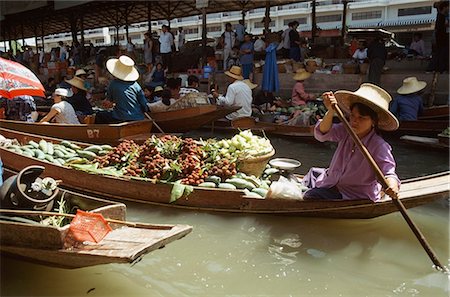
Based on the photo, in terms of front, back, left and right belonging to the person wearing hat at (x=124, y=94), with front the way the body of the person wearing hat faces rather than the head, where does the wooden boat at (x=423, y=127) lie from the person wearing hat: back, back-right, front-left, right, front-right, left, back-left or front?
back-right

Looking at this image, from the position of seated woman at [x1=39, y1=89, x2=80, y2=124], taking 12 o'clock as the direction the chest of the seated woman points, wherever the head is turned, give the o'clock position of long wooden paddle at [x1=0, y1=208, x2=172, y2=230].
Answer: The long wooden paddle is roughly at 9 o'clock from the seated woman.

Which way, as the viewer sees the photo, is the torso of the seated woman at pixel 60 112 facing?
to the viewer's left

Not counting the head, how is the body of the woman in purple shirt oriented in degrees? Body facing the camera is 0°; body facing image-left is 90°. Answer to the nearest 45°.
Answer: approximately 45°

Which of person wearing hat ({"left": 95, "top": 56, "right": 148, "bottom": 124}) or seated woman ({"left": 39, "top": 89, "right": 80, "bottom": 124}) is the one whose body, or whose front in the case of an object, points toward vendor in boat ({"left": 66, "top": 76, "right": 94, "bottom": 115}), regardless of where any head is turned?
the person wearing hat

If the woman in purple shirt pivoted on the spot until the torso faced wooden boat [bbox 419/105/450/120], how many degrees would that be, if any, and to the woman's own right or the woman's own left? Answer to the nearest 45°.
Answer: approximately 135° to the woman's own right

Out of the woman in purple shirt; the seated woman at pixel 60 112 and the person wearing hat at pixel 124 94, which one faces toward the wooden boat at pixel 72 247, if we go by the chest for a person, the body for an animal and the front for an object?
the woman in purple shirt

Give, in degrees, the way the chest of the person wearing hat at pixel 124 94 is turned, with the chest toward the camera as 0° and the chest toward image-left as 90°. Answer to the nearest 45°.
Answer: approximately 135°

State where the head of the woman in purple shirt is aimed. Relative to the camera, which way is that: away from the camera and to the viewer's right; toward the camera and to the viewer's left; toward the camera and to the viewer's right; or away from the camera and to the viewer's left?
toward the camera and to the viewer's left

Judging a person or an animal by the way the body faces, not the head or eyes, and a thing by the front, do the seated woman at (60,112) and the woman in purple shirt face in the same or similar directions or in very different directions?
same or similar directions

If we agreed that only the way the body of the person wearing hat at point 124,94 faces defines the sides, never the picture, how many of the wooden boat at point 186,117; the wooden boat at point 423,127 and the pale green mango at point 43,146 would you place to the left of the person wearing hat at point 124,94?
1
